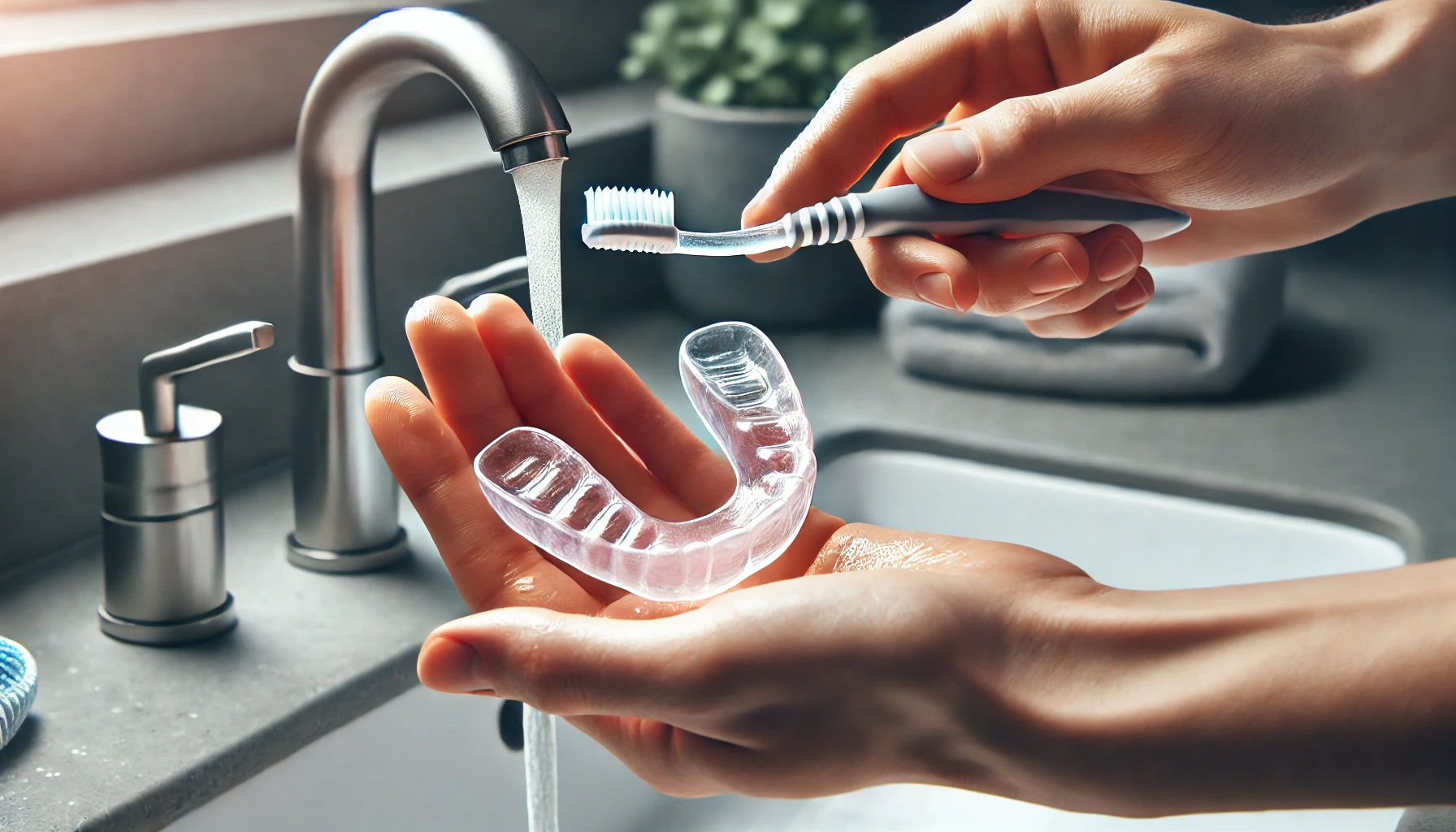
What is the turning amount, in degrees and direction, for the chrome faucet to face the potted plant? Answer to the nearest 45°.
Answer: approximately 45° to its left

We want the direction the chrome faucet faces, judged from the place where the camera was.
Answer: facing to the right of the viewer
